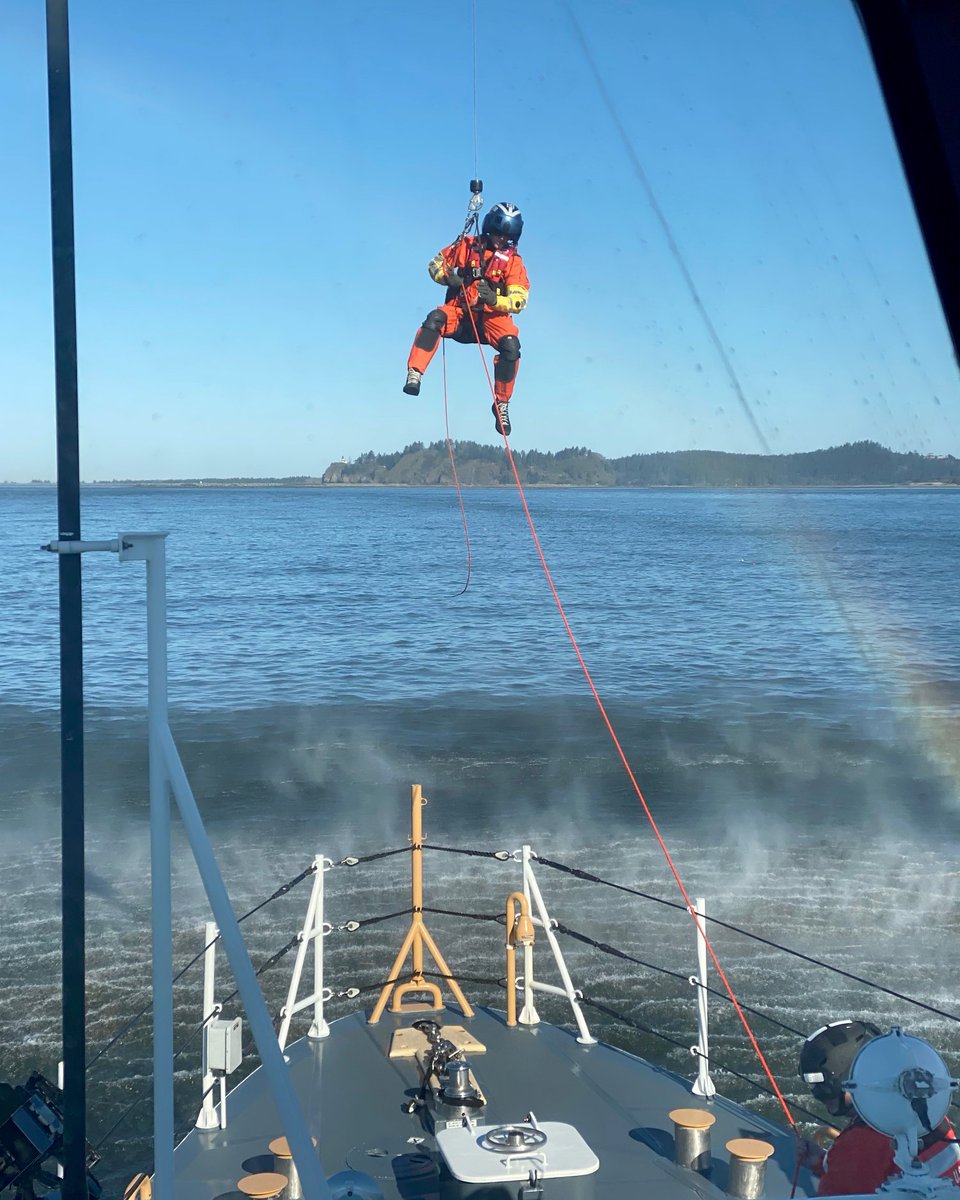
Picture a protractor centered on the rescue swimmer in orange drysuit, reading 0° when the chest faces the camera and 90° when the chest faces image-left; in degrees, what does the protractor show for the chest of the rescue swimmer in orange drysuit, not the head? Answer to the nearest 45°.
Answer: approximately 0°

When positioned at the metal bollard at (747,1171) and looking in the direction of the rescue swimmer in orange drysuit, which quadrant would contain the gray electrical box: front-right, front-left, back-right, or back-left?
front-left

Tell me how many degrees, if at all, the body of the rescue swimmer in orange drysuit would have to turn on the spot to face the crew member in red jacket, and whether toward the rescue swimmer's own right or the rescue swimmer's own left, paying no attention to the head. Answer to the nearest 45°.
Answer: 0° — they already face them

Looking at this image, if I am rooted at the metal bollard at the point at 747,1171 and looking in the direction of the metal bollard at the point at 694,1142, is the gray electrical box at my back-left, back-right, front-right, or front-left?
front-left

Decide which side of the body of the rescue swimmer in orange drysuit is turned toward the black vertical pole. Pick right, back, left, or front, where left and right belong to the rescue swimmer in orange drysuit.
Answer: front

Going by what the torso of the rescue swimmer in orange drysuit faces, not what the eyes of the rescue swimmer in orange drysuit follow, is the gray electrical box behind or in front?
in front

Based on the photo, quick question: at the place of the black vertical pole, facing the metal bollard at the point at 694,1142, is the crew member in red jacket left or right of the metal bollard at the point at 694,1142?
right
